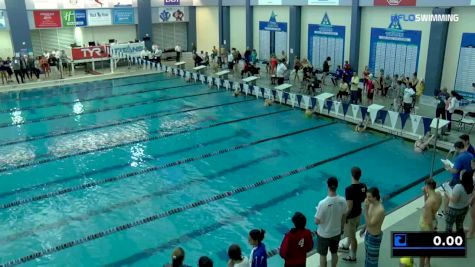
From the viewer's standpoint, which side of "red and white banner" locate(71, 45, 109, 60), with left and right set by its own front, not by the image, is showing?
front

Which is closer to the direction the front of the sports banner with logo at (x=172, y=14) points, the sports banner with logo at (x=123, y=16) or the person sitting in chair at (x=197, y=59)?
the person sitting in chair

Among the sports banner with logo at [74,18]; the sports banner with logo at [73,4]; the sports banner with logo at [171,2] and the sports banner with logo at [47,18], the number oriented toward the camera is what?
4

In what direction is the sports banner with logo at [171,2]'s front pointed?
toward the camera

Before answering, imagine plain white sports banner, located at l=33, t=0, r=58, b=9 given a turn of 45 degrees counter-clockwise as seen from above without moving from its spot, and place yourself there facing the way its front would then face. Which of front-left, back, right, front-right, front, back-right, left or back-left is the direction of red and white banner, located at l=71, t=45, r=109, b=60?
front

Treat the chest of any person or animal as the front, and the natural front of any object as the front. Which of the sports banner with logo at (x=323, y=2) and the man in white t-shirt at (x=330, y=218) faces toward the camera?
the sports banner with logo

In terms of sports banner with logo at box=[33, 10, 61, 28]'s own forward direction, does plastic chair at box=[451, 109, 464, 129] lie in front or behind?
in front

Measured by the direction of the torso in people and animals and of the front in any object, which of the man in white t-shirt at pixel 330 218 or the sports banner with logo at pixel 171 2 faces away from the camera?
the man in white t-shirt

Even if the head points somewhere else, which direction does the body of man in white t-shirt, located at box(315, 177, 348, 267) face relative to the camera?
away from the camera

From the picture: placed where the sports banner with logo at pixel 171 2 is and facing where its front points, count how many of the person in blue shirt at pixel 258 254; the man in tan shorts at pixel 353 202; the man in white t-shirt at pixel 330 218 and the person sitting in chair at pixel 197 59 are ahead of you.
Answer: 4

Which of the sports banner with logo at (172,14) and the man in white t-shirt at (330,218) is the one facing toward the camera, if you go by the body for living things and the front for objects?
the sports banner with logo

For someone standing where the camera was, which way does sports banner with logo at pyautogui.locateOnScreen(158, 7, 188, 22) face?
facing the viewer

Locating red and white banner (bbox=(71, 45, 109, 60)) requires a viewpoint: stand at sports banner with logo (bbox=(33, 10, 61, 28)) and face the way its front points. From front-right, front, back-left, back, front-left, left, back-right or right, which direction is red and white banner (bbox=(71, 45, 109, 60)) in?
front-left
